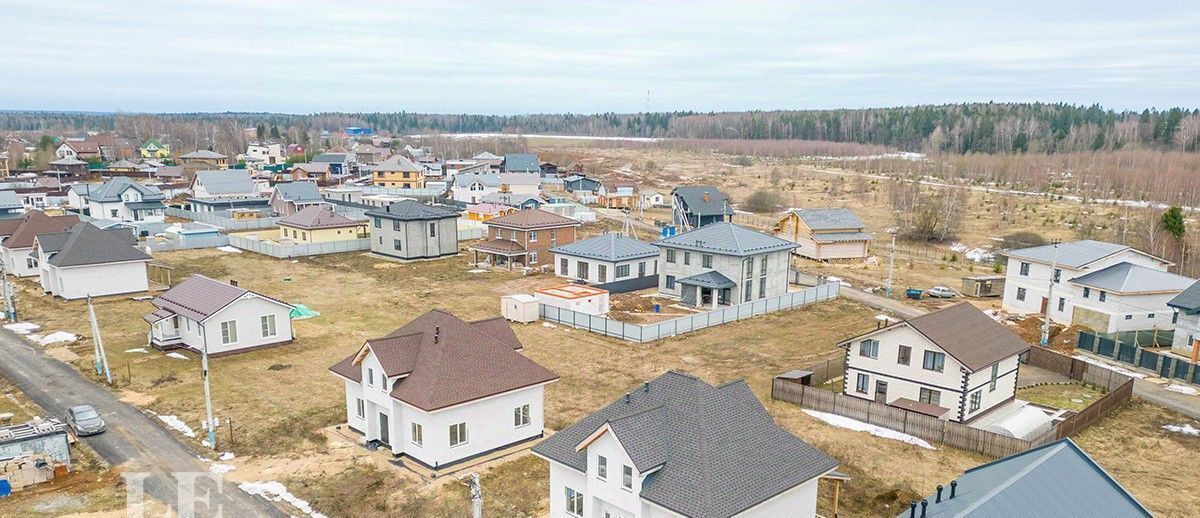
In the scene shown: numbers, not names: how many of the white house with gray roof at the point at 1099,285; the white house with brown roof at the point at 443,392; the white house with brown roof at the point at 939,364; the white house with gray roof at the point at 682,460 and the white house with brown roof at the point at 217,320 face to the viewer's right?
0

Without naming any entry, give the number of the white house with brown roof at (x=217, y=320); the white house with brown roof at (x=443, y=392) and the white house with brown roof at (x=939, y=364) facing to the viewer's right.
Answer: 0

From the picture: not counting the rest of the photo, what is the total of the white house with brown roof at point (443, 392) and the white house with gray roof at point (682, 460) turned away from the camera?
0

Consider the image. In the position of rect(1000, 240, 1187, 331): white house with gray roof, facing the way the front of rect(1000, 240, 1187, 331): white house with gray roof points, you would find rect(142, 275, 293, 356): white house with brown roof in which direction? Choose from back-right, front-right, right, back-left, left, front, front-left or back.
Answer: front

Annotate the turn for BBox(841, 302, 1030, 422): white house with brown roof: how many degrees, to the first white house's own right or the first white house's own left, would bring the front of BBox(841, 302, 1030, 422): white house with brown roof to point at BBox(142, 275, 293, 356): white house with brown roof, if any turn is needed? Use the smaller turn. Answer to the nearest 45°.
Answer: approximately 45° to the first white house's own right

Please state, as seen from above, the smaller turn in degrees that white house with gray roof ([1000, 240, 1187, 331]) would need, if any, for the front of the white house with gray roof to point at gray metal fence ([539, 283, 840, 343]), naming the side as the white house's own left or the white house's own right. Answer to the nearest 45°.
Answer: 0° — it already faces it

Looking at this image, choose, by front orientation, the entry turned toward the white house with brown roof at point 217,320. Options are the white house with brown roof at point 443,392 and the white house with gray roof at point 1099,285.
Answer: the white house with gray roof

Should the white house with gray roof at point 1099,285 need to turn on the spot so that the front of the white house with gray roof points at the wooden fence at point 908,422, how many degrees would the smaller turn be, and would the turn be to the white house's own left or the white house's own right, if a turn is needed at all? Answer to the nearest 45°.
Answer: approximately 45° to the white house's own left

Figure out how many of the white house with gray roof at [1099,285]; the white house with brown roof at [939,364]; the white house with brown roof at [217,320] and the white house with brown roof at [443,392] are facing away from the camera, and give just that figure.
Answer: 0

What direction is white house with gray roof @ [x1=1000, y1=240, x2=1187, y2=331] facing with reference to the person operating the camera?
facing the viewer and to the left of the viewer

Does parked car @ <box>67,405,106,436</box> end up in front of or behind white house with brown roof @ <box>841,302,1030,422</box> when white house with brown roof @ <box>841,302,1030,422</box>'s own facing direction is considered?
in front

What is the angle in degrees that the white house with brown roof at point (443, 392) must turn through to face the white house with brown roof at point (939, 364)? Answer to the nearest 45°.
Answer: approximately 135° to its left

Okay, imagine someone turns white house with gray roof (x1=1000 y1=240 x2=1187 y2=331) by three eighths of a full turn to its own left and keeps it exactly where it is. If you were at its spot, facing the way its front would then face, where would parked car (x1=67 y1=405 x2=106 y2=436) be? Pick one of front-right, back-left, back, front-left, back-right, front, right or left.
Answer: back-right

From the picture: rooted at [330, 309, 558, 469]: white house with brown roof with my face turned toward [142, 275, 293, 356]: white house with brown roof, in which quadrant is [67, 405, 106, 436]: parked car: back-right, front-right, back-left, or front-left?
front-left

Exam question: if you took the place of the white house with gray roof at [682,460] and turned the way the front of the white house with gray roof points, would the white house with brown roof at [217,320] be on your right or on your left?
on your right

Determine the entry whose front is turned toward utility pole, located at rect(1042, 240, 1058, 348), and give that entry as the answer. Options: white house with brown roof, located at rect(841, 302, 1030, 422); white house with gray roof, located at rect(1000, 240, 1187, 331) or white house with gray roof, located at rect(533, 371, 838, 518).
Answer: white house with gray roof, located at rect(1000, 240, 1187, 331)

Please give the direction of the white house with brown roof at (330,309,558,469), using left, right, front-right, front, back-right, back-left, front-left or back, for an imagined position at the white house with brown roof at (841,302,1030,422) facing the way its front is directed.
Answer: front

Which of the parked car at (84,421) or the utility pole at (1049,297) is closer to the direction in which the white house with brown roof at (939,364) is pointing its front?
the parked car

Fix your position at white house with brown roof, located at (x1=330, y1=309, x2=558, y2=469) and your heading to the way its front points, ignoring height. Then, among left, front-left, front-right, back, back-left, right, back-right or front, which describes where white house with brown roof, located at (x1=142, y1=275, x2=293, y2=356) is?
right

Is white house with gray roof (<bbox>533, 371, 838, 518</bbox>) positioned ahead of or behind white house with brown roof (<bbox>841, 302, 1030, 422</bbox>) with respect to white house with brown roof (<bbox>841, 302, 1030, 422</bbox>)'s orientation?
ahead
